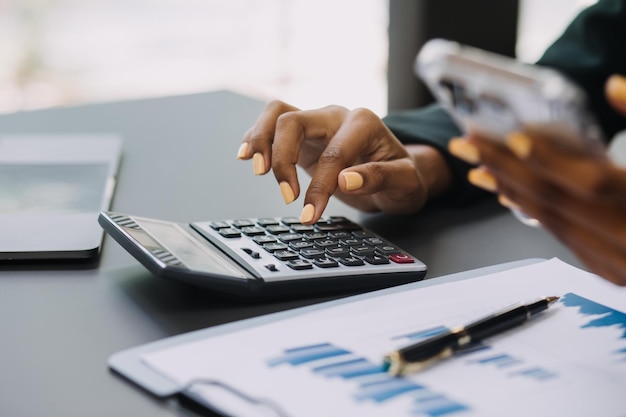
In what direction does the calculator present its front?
to the viewer's right
